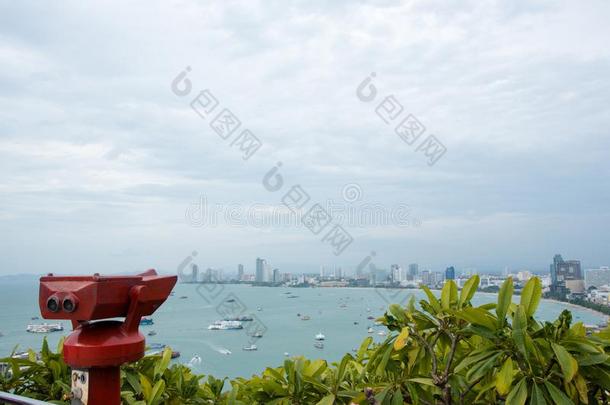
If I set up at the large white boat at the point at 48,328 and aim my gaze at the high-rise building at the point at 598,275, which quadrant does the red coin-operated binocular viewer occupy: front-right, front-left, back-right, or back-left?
back-right

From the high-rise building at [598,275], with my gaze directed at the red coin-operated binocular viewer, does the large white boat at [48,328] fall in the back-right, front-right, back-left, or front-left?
front-right
